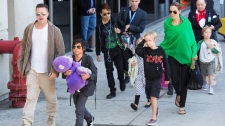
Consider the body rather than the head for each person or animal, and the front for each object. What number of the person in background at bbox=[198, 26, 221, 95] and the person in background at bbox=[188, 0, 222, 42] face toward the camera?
2

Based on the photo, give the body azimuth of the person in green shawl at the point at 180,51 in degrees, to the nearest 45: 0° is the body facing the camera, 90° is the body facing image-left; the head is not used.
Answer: approximately 45°

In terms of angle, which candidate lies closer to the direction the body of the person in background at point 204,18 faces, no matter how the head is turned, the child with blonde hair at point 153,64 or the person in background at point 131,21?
the child with blonde hair

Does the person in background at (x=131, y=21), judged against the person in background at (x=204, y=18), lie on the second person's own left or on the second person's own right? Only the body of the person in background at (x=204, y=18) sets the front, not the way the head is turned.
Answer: on the second person's own right

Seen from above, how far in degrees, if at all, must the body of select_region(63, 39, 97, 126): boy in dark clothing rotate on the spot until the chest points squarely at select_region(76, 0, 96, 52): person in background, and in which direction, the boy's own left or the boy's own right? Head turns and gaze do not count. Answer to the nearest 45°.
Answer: approximately 135° to the boy's own right

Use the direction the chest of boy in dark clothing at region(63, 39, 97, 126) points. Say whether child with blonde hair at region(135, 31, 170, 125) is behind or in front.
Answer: behind
